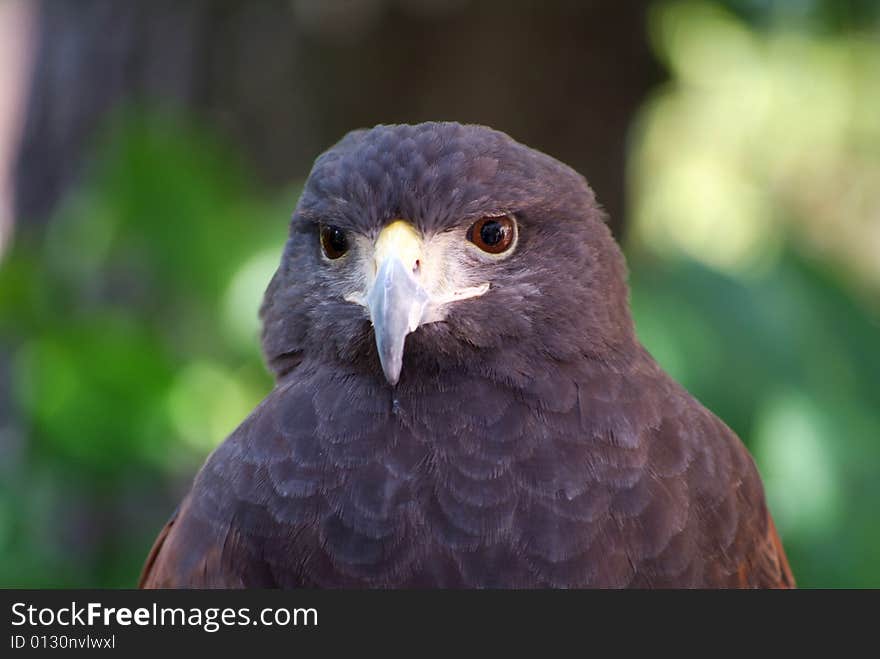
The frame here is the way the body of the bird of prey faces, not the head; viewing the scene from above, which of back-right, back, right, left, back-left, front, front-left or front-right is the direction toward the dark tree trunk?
back

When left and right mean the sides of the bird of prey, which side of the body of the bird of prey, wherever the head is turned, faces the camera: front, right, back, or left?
front
